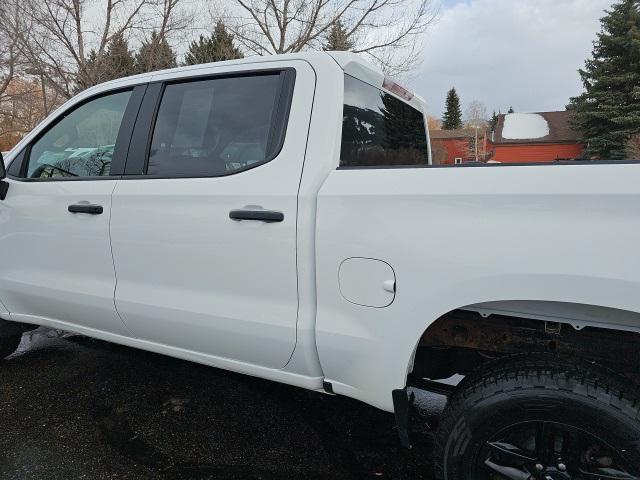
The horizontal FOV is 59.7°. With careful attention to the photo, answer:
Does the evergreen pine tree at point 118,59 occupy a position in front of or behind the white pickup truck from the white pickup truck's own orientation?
in front

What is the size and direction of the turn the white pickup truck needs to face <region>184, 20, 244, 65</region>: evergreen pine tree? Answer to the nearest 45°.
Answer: approximately 45° to its right

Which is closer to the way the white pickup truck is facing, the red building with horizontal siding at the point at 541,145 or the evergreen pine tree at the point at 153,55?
the evergreen pine tree

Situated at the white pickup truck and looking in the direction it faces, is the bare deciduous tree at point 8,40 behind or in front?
in front

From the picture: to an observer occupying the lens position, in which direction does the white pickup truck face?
facing away from the viewer and to the left of the viewer

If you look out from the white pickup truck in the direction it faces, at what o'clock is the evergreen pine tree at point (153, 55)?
The evergreen pine tree is roughly at 1 o'clock from the white pickup truck.

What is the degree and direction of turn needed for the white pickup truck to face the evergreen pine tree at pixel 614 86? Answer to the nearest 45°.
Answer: approximately 90° to its right

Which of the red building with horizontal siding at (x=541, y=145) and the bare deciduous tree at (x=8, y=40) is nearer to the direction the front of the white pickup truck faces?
the bare deciduous tree

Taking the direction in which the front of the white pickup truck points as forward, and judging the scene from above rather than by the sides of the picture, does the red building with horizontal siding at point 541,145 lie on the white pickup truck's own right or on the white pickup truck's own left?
on the white pickup truck's own right
